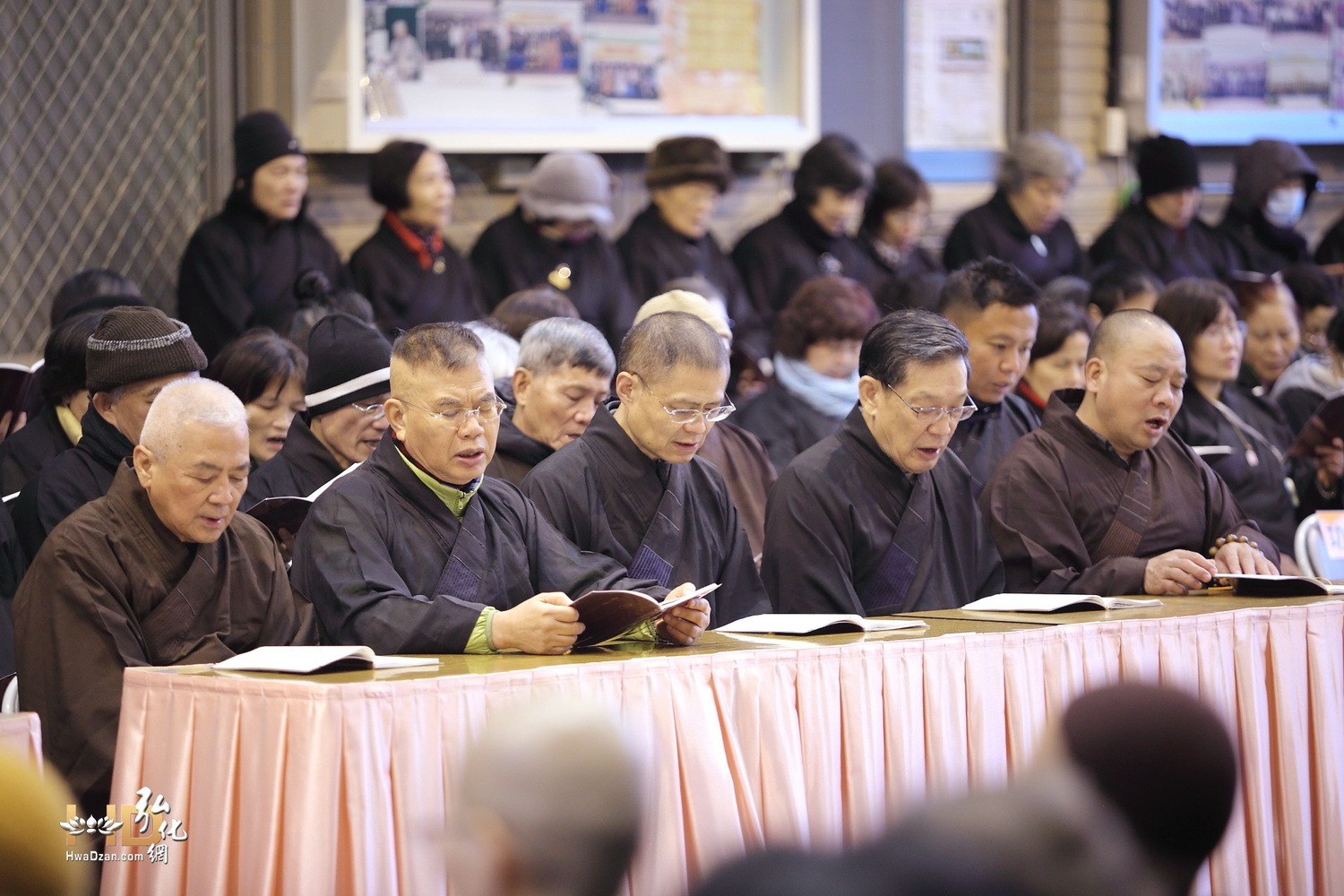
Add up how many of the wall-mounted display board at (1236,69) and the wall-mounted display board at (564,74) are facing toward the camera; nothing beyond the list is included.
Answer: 2

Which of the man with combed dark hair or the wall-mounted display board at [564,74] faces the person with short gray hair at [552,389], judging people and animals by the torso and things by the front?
the wall-mounted display board

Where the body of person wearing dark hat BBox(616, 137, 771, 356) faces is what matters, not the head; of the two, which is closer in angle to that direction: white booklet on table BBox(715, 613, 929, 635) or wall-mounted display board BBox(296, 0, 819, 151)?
the white booklet on table

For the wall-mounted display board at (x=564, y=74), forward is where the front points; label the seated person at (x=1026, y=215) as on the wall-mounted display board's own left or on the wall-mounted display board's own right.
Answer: on the wall-mounted display board's own left

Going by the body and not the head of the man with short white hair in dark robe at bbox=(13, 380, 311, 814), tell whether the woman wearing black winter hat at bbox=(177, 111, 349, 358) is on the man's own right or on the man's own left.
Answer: on the man's own left

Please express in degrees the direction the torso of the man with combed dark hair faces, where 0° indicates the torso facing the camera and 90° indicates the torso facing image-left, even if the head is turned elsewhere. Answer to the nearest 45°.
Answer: approximately 315°

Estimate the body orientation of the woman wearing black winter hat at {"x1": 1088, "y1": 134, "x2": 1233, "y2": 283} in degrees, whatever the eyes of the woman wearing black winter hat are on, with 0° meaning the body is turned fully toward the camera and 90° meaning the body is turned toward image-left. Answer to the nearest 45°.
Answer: approximately 315°

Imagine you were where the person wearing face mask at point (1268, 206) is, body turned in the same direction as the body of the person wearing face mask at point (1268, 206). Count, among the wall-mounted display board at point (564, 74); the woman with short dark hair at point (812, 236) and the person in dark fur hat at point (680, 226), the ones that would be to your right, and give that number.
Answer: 3
